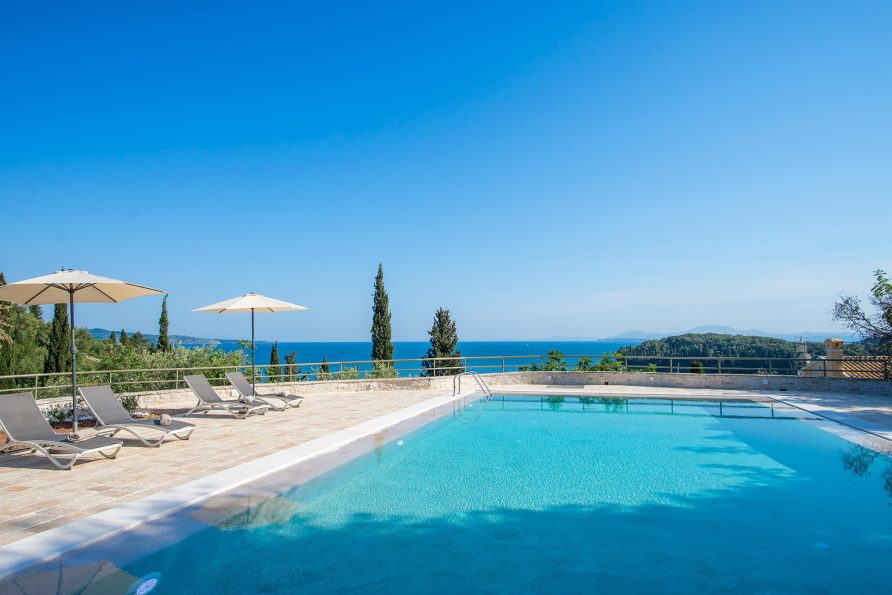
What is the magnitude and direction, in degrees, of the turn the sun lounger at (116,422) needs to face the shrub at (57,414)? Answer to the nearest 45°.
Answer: approximately 135° to its left

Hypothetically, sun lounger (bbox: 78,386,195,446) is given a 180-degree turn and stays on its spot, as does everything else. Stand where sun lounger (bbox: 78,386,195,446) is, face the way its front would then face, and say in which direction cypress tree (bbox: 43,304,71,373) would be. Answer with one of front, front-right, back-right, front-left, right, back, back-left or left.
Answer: front-right

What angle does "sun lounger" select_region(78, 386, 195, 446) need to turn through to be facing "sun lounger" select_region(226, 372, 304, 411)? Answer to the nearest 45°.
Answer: approximately 90° to its left

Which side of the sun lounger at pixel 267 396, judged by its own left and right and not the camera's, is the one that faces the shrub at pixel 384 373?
left

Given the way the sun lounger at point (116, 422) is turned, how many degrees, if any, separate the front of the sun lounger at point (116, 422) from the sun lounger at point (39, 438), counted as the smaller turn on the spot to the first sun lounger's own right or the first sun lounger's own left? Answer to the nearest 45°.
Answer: approximately 90° to the first sun lounger's own right

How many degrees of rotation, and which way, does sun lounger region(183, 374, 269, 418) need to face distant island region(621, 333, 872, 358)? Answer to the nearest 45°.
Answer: approximately 90° to its left

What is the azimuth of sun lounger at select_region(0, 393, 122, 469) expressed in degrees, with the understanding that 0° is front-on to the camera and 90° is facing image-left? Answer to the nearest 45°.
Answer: approximately 315°

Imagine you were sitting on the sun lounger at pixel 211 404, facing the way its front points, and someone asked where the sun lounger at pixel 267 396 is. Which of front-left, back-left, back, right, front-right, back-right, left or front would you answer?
left

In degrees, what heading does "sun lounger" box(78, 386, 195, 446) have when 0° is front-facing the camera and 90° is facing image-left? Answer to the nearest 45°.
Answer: approximately 315°

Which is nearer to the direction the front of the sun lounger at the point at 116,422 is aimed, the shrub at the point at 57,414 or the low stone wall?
the low stone wall

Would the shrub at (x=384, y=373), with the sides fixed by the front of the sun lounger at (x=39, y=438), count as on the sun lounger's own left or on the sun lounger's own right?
on the sun lounger's own left

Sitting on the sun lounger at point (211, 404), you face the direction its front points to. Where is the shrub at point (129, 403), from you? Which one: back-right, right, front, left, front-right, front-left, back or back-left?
back
